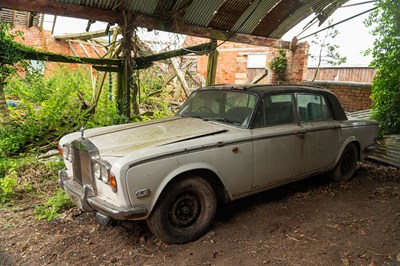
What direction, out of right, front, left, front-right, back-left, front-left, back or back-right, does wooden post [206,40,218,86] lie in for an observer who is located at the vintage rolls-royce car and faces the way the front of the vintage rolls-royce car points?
back-right

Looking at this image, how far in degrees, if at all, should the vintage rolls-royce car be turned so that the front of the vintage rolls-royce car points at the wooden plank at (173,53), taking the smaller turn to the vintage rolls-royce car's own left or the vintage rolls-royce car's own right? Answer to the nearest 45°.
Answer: approximately 135° to the vintage rolls-royce car's own right

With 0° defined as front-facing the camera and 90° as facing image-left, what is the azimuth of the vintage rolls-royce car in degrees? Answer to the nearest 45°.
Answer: approximately 45°

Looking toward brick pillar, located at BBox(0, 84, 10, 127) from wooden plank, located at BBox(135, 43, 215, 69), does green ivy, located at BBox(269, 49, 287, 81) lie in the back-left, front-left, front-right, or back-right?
back-right

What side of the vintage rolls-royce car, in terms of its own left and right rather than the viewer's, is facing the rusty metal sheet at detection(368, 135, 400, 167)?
back

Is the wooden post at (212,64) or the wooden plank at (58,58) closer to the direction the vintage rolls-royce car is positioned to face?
the wooden plank

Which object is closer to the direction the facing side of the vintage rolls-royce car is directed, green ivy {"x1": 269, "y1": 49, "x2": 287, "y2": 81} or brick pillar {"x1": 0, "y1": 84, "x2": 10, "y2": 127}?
the brick pillar

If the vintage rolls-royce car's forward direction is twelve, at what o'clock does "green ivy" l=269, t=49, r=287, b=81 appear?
The green ivy is roughly at 5 o'clock from the vintage rolls-royce car.

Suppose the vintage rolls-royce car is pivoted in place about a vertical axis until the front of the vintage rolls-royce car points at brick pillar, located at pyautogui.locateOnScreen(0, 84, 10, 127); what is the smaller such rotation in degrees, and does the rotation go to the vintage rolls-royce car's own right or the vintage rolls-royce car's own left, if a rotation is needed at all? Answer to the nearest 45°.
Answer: approximately 90° to the vintage rolls-royce car's own right

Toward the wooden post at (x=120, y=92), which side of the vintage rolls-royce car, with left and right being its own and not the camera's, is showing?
right
